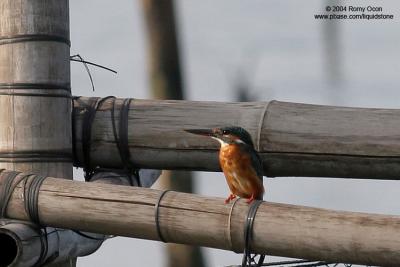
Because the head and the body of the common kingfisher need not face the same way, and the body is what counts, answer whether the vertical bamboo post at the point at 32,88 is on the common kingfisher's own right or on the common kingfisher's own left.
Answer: on the common kingfisher's own right

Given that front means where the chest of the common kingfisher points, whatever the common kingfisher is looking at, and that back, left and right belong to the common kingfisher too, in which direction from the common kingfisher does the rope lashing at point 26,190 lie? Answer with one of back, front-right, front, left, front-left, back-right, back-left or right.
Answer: front-right

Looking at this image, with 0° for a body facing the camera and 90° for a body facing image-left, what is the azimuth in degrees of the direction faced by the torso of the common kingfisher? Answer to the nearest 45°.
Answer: approximately 45°

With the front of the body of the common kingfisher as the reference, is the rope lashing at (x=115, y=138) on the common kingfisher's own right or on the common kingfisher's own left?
on the common kingfisher's own right

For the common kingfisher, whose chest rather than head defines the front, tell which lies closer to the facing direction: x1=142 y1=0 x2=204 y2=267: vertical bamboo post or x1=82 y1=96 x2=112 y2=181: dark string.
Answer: the dark string

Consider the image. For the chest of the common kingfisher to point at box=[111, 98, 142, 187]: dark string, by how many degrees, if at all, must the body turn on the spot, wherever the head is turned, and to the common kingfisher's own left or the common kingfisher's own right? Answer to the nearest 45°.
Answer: approximately 90° to the common kingfisher's own right

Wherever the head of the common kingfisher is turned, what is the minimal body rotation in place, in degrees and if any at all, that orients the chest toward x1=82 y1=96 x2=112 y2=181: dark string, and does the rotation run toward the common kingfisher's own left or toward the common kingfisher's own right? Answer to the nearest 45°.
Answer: approximately 90° to the common kingfisher's own right
